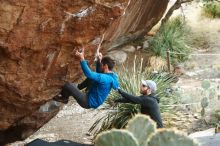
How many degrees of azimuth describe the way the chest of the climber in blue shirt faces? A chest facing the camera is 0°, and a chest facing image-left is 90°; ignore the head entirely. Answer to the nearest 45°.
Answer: approximately 90°

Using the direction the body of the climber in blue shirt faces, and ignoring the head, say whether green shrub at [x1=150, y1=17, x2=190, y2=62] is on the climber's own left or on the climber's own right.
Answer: on the climber's own right
